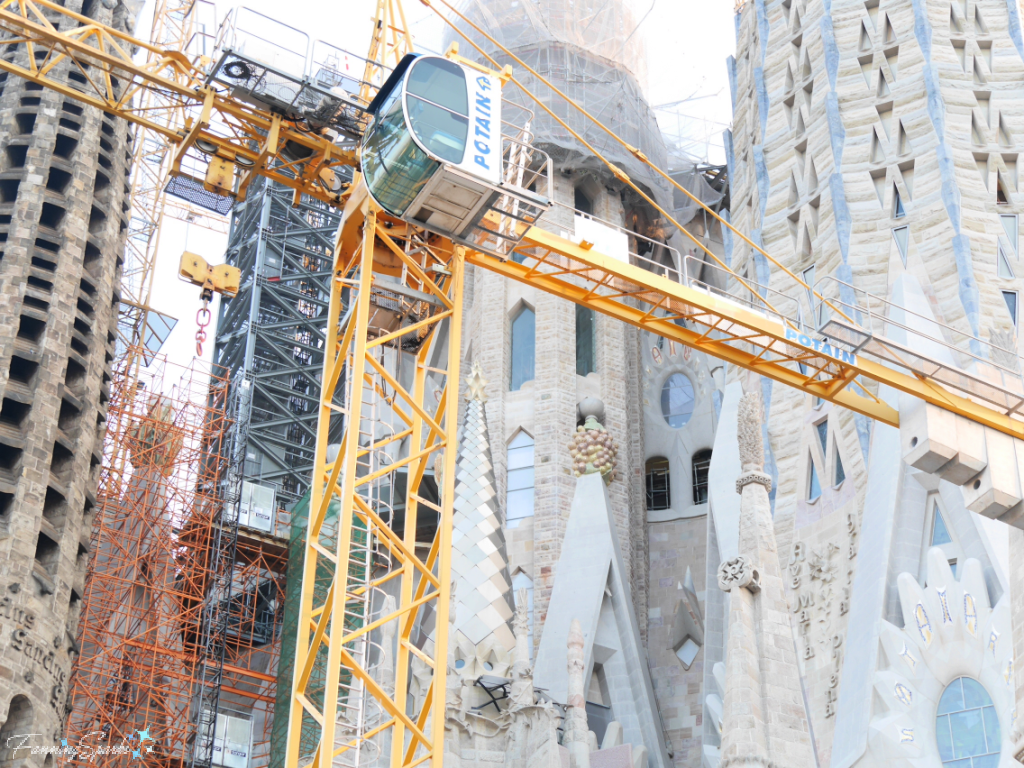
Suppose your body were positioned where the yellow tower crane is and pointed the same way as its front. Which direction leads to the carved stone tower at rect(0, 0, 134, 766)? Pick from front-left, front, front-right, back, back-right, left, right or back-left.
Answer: right

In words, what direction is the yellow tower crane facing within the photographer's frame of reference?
facing the viewer and to the left of the viewer

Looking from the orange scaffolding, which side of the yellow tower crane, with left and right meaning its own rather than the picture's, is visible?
right
